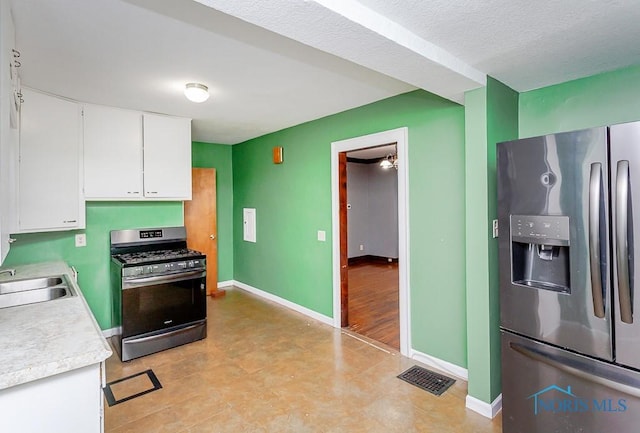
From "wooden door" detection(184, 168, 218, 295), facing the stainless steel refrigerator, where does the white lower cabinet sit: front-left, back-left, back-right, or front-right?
front-right

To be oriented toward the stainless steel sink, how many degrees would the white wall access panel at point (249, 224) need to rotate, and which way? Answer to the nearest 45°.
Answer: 0° — it already faces it

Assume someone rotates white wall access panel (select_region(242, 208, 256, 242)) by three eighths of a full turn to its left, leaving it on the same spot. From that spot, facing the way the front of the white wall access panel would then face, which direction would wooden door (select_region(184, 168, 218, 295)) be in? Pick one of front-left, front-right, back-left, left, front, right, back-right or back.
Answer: back

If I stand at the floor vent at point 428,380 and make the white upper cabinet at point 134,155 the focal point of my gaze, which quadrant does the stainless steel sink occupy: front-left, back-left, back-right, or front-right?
front-left

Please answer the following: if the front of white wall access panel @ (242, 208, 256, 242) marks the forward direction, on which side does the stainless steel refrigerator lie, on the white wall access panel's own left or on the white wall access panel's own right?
on the white wall access panel's own left

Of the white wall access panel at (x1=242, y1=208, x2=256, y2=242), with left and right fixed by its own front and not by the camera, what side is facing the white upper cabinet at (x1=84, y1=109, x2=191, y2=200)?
front

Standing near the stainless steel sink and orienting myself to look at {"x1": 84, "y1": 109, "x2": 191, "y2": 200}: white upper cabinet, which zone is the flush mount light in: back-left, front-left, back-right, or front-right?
front-right

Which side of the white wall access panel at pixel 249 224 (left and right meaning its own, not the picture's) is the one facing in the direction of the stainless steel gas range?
front

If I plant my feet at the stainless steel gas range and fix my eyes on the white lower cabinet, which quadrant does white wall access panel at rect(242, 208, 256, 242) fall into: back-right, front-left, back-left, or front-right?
back-left

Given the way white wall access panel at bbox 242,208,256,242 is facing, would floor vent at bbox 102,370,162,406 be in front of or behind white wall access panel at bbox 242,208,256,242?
in front

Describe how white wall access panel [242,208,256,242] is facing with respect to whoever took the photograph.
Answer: facing the viewer and to the left of the viewer

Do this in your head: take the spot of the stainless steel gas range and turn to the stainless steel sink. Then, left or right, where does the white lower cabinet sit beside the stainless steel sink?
left
